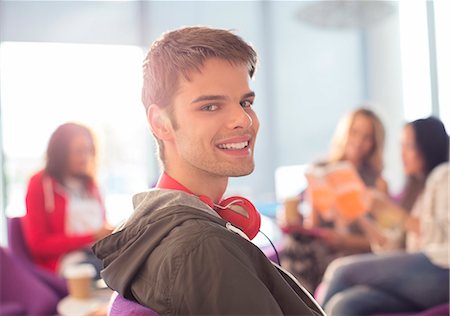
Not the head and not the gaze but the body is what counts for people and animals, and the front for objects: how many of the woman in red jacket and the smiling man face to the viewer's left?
0

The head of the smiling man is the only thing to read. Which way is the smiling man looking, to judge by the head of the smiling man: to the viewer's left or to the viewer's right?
to the viewer's right

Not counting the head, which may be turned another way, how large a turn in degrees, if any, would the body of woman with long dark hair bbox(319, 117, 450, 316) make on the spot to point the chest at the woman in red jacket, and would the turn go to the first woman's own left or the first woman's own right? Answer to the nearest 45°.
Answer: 0° — they already face them

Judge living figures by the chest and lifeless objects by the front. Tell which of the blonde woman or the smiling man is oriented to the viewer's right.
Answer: the smiling man

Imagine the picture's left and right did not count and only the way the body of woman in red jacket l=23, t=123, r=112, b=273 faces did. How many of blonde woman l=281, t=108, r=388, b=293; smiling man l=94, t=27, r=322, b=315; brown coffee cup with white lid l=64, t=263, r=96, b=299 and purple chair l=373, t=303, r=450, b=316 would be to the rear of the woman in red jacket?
0

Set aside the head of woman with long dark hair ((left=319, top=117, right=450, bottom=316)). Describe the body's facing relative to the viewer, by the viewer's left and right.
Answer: facing to the left of the viewer

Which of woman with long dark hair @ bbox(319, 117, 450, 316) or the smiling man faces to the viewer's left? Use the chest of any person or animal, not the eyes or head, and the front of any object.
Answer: the woman with long dark hair

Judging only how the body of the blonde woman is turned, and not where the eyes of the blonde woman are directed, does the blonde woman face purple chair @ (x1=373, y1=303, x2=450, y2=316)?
no

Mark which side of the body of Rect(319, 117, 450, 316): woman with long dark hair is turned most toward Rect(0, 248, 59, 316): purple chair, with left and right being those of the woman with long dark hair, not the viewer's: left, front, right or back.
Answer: front

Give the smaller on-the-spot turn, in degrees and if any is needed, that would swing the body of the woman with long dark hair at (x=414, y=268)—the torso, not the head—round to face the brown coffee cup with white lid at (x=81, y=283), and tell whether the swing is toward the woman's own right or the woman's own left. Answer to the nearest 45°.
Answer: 0° — they already face it

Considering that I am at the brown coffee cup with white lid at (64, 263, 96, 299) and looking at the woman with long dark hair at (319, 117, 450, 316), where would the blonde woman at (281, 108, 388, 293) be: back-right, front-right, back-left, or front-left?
front-left

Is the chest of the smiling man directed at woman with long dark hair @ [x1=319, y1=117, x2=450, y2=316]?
no

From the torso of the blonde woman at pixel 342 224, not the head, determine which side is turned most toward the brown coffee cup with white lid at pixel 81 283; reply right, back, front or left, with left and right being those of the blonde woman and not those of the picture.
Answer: front

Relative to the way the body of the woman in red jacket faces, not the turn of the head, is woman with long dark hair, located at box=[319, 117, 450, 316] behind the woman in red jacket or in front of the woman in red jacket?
in front

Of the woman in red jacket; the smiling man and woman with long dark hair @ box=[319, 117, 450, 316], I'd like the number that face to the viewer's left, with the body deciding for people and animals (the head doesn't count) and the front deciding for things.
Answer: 1

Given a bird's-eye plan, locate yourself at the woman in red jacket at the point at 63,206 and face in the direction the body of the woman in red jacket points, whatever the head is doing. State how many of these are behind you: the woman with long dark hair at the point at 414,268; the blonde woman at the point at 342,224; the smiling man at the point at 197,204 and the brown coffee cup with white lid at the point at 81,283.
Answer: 0

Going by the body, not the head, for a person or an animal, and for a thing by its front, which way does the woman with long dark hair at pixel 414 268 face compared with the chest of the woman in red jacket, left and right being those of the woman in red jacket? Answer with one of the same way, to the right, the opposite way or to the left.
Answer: the opposite way

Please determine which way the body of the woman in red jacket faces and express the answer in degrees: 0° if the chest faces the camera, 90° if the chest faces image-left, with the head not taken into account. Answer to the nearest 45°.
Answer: approximately 315°
